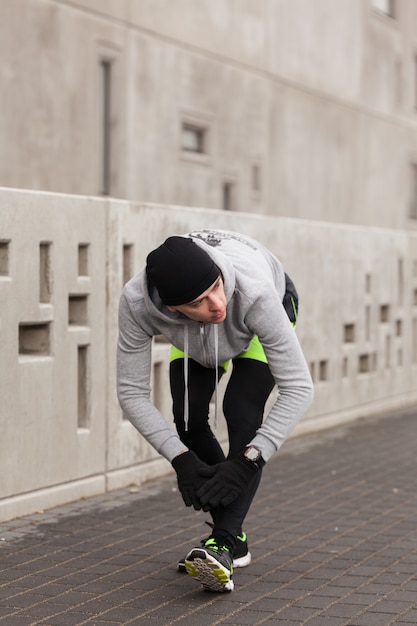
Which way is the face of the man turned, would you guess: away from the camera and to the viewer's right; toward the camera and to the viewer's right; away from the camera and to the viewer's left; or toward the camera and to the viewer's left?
toward the camera and to the viewer's right

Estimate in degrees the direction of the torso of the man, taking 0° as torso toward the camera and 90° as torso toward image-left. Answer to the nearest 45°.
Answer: approximately 0°
